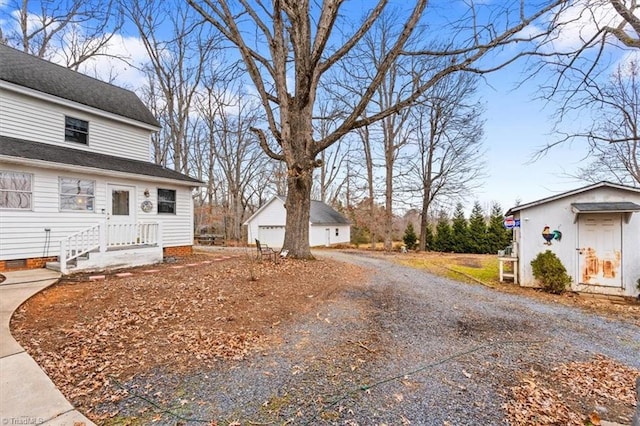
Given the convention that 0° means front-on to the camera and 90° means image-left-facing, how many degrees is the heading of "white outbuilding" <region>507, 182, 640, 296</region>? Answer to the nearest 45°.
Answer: approximately 0°

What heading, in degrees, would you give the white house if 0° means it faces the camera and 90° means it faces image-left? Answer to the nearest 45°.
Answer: approximately 315°

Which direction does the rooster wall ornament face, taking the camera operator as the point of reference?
facing to the left of the viewer

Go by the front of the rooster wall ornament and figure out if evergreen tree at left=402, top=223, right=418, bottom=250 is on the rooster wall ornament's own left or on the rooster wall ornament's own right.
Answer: on the rooster wall ornament's own right

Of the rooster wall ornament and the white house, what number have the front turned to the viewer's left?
1

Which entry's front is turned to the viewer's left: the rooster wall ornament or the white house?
the rooster wall ornament
